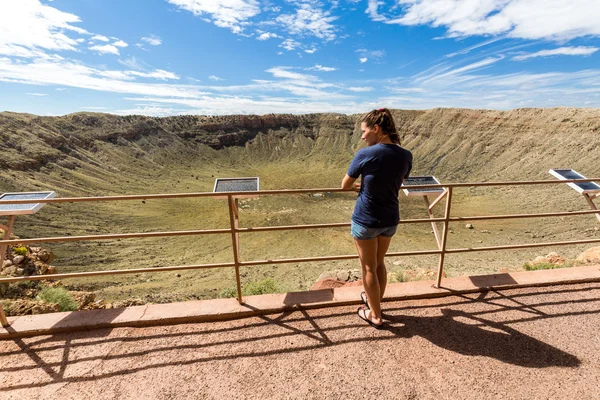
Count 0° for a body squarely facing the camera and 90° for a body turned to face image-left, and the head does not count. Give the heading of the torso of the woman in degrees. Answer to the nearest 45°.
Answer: approximately 135°

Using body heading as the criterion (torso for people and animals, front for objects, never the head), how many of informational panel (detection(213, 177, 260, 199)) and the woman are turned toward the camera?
1

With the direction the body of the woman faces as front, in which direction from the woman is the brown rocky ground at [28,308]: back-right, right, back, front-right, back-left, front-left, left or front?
front-left

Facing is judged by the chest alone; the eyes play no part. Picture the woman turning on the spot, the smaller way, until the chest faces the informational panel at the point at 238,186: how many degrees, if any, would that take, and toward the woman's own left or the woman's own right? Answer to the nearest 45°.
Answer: approximately 45° to the woman's own left

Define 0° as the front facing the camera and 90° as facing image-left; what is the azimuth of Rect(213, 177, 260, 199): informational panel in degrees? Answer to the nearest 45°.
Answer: approximately 0°

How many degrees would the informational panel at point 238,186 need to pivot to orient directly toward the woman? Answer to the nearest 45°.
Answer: approximately 45° to its left

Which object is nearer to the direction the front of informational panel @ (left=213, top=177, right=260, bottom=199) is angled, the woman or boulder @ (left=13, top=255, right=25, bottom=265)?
the woman

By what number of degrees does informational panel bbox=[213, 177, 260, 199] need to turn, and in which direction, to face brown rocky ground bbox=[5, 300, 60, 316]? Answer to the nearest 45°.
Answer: approximately 90° to its right

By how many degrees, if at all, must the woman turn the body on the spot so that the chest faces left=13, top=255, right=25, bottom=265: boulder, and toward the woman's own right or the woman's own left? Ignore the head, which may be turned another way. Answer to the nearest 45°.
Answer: approximately 45° to the woman's own left

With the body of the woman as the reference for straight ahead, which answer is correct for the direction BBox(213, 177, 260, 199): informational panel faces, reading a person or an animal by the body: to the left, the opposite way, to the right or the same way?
the opposite way
